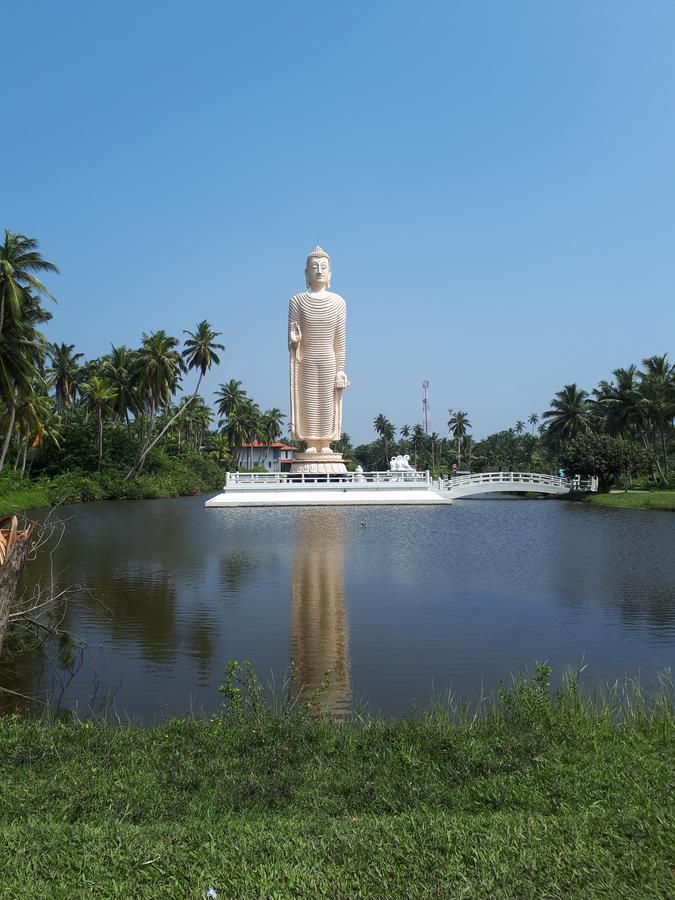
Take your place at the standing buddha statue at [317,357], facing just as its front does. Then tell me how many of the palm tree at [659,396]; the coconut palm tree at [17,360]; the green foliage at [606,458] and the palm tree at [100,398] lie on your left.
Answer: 2

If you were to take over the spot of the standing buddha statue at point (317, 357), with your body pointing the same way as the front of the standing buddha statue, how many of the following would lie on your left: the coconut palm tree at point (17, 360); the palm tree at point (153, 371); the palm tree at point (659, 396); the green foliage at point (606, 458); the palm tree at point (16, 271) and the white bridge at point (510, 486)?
3

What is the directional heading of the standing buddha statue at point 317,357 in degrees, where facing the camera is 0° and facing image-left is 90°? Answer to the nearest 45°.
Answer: approximately 0°

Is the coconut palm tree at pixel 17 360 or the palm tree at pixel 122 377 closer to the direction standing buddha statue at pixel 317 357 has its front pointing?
the coconut palm tree

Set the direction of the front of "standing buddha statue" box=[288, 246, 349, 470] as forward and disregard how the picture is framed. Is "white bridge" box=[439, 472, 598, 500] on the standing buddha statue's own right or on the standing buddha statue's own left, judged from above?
on the standing buddha statue's own left

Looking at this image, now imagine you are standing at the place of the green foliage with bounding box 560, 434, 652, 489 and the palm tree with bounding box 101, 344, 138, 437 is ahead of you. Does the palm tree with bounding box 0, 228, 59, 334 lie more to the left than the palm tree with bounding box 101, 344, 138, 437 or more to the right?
left

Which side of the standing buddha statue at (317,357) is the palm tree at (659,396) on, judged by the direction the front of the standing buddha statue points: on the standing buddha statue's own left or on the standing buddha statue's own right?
on the standing buddha statue's own left

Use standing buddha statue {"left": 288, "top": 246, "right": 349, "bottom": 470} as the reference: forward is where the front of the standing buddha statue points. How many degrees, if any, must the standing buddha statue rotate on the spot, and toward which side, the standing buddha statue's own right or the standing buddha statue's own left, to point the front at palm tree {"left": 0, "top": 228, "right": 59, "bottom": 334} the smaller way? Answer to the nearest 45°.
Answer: approximately 45° to the standing buddha statue's own right

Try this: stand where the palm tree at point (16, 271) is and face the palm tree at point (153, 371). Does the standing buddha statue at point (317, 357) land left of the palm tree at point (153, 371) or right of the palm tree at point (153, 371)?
right

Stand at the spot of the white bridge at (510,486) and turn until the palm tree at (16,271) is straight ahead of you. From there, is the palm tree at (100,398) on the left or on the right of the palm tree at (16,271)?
right

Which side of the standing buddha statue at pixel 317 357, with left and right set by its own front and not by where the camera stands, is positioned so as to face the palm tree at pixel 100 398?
right

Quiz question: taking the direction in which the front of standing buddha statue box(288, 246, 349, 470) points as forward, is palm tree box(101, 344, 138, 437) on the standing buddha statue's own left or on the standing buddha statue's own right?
on the standing buddha statue's own right

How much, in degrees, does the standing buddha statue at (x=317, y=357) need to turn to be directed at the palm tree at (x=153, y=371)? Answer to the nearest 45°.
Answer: approximately 135° to its right
